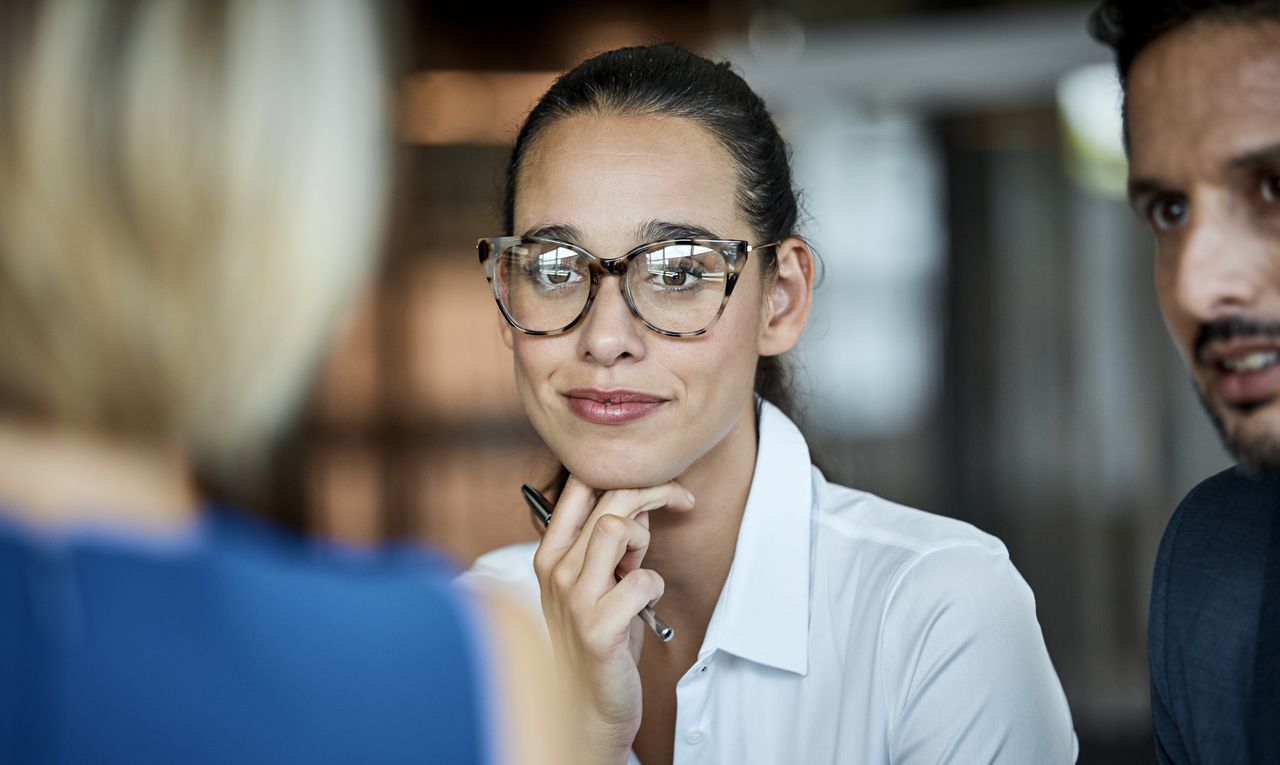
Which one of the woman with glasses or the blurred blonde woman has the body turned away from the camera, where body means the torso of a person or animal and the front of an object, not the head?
the blurred blonde woman

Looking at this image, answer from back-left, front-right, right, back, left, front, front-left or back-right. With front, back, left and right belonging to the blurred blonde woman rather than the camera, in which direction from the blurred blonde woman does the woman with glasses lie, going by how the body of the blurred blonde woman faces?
front-right

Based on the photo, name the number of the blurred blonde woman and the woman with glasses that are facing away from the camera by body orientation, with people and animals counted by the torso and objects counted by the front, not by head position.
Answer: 1

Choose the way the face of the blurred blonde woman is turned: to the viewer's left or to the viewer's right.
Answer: to the viewer's right

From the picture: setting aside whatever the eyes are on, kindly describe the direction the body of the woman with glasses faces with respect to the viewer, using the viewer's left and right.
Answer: facing the viewer and to the left of the viewer

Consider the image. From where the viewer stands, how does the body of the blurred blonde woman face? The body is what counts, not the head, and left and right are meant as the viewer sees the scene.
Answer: facing away from the viewer

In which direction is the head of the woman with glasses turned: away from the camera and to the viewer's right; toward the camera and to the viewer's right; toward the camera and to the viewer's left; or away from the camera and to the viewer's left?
toward the camera and to the viewer's left

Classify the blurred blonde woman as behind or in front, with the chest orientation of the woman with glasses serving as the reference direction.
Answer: in front
